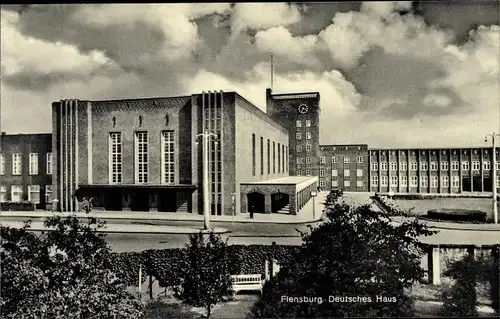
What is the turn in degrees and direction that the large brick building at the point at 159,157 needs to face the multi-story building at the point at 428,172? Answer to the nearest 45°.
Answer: approximately 90° to its left

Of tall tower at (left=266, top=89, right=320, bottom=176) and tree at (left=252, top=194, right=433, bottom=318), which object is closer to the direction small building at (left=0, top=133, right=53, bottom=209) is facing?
the tree

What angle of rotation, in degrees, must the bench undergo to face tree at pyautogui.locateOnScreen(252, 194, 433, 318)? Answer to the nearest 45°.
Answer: approximately 45° to its left

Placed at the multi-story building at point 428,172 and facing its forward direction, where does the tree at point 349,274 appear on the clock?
The tree is roughly at 12 o'clock from the multi-story building.

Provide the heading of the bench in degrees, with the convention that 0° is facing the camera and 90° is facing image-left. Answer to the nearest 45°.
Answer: approximately 0°
